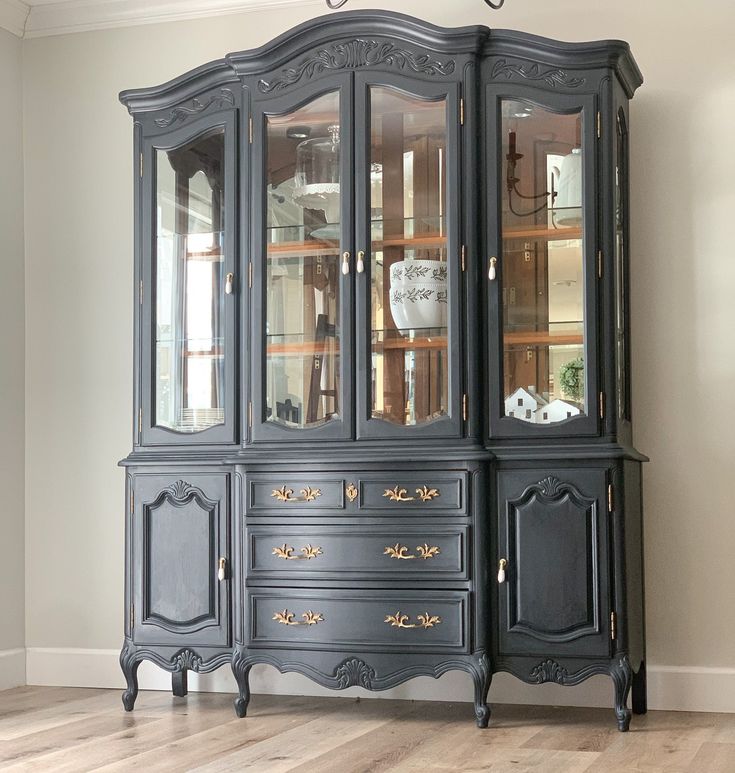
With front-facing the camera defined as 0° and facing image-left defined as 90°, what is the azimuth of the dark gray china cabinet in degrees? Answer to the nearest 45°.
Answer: approximately 0°
